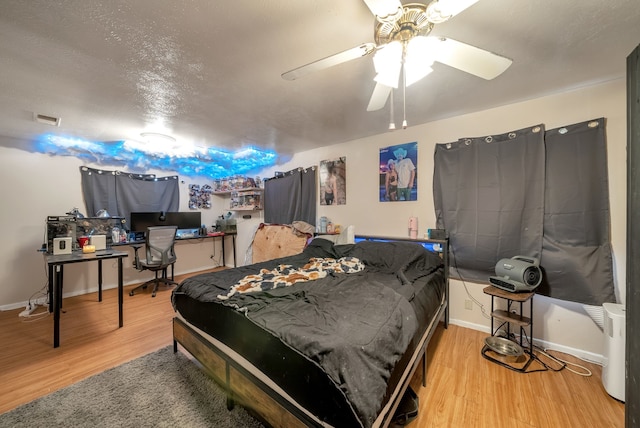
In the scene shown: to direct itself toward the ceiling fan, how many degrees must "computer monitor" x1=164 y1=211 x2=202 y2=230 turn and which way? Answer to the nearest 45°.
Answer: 0° — it already faces it

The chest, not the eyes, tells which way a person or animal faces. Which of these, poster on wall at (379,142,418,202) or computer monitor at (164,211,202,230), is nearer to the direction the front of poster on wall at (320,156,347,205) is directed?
the computer monitor

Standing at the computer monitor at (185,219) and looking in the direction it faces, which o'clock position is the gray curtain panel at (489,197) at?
The gray curtain panel is roughly at 11 o'clock from the computer monitor.

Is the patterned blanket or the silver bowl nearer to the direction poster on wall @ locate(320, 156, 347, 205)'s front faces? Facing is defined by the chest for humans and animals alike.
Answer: the patterned blanket

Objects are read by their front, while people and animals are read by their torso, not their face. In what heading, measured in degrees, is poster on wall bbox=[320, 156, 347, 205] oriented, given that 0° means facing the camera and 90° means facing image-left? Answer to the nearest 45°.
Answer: approximately 45°

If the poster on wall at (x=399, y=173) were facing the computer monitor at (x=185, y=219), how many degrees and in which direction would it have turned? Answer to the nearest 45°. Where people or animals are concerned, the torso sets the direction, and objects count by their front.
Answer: approximately 45° to its right

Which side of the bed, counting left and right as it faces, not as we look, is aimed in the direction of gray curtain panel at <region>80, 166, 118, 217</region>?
right

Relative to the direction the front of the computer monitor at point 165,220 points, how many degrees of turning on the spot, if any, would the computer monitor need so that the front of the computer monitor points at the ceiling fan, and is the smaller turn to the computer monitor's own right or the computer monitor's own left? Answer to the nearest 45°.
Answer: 0° — it already faces it

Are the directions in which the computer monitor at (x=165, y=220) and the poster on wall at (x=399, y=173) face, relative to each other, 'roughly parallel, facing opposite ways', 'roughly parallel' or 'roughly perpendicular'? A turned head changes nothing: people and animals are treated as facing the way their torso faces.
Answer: roughly perpendicular
